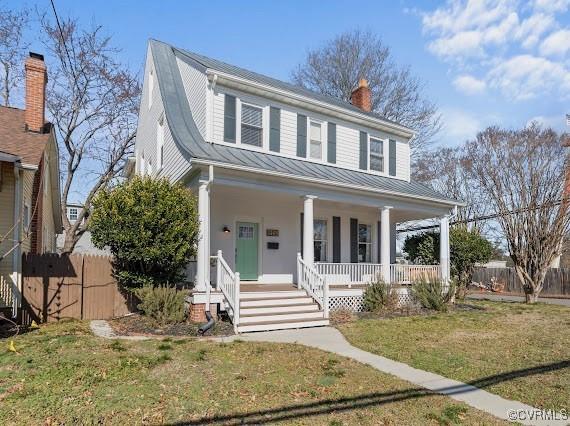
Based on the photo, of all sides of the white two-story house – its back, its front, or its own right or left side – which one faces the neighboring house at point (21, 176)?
right

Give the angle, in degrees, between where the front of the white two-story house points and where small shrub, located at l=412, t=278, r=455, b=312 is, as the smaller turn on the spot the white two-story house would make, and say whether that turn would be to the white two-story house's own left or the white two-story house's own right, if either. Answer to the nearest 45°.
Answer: approximately 45° to the white two-story house's own left

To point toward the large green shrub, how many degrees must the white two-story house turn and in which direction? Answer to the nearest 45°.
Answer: approximately 90° to its right

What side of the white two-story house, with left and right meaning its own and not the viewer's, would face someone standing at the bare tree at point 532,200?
left

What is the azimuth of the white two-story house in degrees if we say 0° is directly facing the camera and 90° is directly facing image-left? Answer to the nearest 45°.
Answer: approximately 315°

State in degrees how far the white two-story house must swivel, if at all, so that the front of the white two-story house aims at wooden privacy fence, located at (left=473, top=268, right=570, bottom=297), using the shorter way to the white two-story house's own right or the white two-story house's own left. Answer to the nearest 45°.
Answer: approximately 90° to the white two-story house's own left

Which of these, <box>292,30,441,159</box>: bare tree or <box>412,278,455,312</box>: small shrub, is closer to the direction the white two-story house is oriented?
the small shrub

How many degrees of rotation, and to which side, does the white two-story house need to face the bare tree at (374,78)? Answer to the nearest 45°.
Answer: approximately 135° to its left

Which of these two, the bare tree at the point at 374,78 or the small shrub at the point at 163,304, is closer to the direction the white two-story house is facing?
the small shrub
